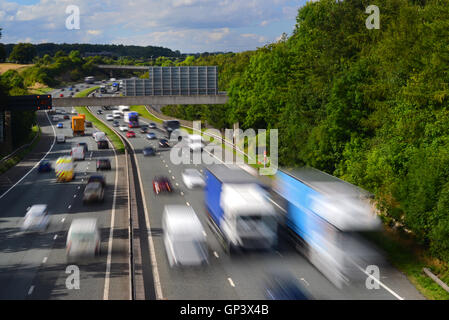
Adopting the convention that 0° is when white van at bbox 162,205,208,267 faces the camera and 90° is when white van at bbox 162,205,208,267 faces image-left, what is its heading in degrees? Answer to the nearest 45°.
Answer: approximately 0°

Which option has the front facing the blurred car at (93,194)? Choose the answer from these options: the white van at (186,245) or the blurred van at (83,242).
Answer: the blurred van at (83,242)

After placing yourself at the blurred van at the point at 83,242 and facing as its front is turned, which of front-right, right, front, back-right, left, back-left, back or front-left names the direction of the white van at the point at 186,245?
back-right

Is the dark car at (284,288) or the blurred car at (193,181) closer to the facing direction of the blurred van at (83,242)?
the blurred car

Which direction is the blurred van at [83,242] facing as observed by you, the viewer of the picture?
facing away from the viewer

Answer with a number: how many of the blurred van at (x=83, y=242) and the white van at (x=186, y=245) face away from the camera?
1

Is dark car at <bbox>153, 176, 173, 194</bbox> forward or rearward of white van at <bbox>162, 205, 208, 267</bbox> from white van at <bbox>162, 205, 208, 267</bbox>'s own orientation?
rearward

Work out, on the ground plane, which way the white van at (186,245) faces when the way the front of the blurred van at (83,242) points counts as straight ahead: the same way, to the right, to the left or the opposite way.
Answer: the opposite way

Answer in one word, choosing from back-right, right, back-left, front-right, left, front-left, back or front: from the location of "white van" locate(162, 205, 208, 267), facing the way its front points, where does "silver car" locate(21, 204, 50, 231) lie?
back-right
